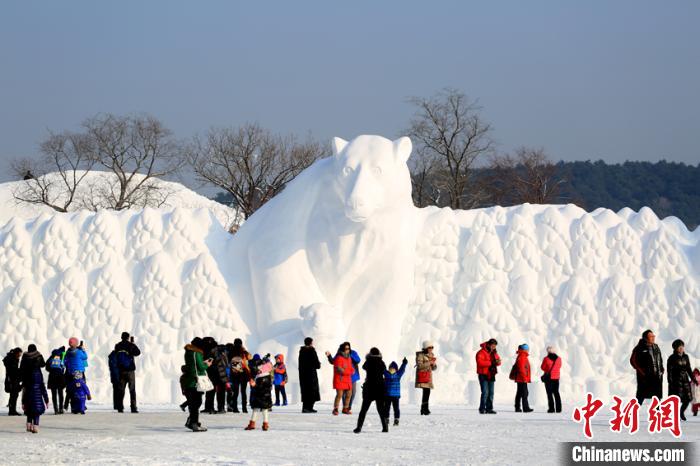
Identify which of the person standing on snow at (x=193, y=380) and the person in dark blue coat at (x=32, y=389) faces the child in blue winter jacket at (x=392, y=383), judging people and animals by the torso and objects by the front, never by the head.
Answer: the person standing on snow

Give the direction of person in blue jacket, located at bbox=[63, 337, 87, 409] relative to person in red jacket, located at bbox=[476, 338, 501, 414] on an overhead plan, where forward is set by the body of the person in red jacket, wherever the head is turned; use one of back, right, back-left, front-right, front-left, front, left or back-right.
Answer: back-right

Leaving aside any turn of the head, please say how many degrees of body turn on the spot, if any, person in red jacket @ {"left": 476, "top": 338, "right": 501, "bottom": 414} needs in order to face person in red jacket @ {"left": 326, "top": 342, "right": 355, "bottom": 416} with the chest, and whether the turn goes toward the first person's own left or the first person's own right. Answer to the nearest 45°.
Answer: approximately 90° to the first person's own right

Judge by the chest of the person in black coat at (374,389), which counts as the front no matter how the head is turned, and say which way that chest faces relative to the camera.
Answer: away from the camera

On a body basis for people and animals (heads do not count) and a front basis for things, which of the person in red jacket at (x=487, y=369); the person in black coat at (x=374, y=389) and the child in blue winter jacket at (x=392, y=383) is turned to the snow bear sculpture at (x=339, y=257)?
the person in black coat

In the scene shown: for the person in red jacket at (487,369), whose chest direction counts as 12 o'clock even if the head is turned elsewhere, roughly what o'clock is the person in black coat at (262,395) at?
The person in black coat is roughly at 3 o'clock from the person in red jacket.

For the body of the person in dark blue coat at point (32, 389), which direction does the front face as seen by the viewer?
away from the camera
